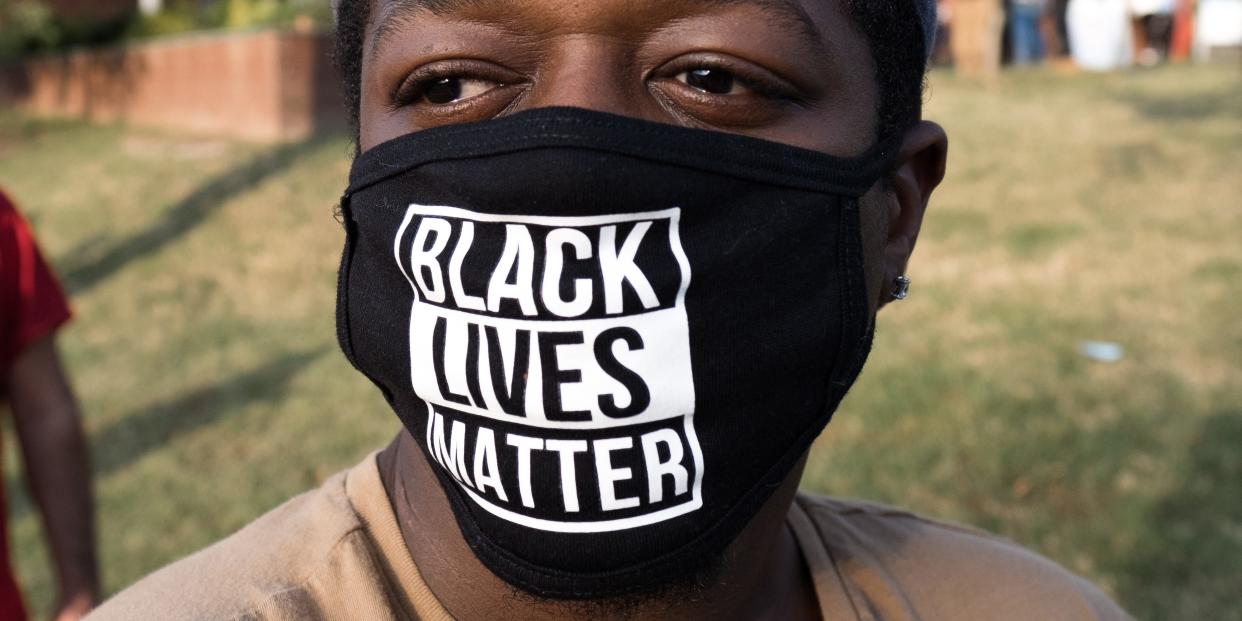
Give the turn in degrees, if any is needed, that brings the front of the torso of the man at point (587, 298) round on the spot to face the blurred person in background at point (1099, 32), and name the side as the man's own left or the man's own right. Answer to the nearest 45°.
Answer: approximately 180°

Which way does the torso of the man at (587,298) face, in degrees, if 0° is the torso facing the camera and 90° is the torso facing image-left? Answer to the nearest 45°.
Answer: approximately 0°

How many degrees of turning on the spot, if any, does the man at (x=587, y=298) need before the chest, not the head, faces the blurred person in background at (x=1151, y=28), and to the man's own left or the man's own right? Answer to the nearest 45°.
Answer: approximately 135° to the man's own left

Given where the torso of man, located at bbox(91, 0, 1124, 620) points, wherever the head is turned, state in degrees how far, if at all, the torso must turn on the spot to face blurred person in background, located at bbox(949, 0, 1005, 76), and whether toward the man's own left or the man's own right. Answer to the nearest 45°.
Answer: approximately 180°

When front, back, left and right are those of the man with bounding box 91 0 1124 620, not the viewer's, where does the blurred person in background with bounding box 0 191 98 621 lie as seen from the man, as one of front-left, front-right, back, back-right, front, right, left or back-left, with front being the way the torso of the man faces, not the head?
back-right

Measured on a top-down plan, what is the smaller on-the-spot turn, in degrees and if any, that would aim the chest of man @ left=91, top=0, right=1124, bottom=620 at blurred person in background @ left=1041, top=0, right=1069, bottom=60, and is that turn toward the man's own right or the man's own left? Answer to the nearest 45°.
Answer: approximately 180°
